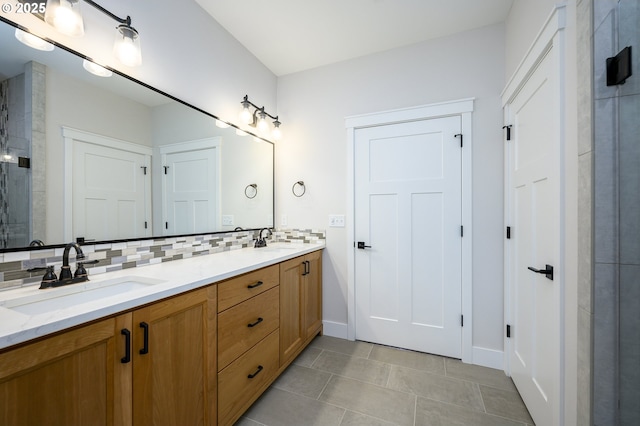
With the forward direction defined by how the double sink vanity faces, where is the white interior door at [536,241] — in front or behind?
in front

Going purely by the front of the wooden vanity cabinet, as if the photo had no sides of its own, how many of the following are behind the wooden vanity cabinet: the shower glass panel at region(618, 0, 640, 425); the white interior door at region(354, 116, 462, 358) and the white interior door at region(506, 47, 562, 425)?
0

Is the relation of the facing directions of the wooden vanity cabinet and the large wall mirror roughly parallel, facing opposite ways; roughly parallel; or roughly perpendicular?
roughly parallel

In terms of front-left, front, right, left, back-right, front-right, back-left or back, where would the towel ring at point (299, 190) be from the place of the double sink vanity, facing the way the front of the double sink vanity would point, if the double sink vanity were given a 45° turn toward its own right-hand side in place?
back-left

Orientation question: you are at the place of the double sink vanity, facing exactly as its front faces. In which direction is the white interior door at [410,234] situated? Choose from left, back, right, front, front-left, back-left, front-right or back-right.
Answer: front-left

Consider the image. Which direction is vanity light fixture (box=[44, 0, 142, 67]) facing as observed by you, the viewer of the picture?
facing the viewer and to the right of the viewer

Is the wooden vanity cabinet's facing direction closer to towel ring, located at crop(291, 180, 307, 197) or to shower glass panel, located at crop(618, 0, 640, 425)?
the shower glass panel

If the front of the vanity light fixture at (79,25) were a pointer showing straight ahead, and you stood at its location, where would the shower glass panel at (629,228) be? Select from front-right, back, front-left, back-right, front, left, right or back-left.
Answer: front

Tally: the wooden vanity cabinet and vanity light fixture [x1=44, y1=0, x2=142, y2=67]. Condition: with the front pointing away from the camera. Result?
0

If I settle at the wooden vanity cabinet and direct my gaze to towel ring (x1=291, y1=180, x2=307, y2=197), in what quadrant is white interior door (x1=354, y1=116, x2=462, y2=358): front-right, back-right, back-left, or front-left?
front-right

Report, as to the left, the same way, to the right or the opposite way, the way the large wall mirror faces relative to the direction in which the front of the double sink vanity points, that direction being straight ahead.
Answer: the same way

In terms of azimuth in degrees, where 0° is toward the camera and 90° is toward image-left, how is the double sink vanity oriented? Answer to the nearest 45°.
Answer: approximately 315°

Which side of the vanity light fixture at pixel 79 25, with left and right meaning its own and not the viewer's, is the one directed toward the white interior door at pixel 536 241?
front

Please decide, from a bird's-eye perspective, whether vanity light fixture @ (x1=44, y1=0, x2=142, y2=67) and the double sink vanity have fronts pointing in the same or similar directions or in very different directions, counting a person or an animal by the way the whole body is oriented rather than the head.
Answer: same or similar directions

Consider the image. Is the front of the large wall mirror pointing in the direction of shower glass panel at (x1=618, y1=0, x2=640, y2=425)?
yes

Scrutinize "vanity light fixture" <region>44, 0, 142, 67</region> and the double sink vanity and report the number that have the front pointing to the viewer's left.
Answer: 0

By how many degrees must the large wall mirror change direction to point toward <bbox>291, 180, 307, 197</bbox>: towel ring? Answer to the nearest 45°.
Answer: approximately 45° to its left

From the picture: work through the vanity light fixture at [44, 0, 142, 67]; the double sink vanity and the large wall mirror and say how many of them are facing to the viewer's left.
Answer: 0
